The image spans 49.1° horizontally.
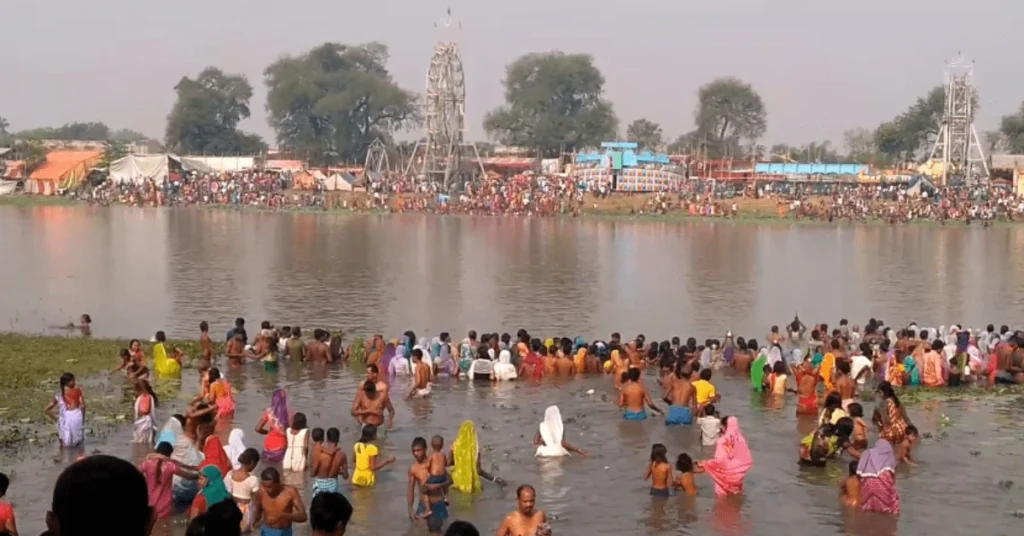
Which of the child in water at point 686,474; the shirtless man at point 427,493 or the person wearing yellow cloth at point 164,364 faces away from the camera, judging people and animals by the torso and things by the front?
the child in water

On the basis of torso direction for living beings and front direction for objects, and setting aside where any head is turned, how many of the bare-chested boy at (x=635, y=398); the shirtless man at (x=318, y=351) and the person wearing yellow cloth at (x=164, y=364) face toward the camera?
0

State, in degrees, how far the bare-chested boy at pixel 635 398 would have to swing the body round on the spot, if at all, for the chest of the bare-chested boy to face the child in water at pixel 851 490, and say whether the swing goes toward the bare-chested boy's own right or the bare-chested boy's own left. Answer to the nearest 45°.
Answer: approximately 135° to the bare-chested boy's own right

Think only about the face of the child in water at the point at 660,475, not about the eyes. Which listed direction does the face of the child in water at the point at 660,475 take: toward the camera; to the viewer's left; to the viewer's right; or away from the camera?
away from the camera

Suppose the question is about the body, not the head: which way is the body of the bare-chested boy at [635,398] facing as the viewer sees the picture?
away from the camera

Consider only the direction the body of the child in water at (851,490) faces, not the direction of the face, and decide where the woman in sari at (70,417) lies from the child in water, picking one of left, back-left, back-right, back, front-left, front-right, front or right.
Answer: left

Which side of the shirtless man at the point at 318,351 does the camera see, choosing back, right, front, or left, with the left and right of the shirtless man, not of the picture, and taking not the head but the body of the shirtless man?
back

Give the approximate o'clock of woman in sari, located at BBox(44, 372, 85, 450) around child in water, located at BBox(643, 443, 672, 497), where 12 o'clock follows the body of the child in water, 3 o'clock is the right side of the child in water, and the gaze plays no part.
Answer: The woman in sari is roughly at 9 o'clock from the child in water.

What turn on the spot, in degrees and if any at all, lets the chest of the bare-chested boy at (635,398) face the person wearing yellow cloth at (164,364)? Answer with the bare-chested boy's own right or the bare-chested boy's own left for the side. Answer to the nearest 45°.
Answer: approximately 90° to the bare-chested boy's own left

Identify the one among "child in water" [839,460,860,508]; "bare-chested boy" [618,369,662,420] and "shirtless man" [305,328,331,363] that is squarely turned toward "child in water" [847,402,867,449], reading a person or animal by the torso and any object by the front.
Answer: "child in water" [839,460,860,508]

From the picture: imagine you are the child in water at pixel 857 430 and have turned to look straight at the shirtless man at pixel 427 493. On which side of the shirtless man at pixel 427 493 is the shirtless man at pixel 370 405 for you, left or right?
right

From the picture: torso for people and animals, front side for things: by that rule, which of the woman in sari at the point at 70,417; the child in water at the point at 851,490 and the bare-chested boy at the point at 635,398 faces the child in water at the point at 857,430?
the child in water at the point at 851,490

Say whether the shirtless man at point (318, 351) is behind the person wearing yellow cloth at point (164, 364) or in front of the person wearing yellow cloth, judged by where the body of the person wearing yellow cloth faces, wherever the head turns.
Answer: in front

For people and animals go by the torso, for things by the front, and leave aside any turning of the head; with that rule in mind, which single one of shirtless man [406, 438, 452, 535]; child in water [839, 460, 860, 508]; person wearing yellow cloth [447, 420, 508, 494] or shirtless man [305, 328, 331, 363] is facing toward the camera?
shirtless man [406, 438, 452, 535]
